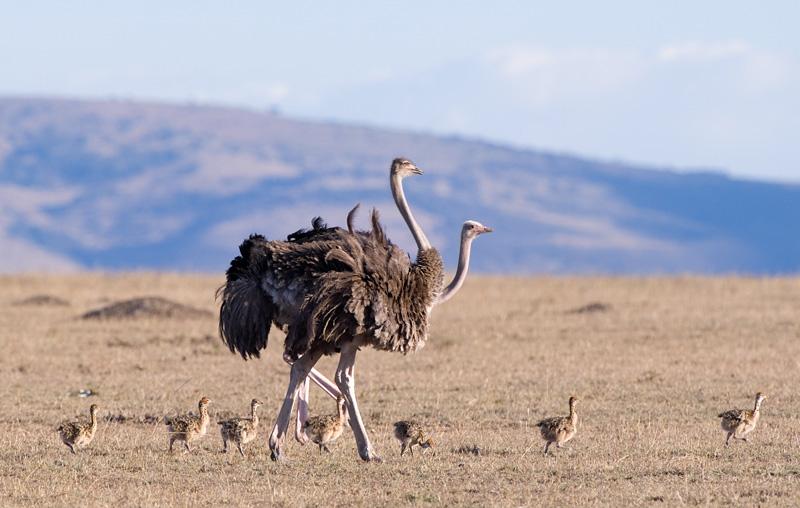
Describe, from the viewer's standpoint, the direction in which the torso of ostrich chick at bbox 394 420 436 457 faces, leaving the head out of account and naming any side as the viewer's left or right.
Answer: facing to the right of the viewer

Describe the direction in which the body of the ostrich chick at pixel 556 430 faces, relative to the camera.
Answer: to the viewer's right

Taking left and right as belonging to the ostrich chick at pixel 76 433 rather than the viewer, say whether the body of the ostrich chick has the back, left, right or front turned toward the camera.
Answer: right

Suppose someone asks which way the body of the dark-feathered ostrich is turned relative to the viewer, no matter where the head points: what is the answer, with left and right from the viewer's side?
facing to the right of the viewer

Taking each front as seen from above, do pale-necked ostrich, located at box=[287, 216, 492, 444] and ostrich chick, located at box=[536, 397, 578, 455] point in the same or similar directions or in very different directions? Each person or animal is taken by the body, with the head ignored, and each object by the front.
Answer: same or similar directions

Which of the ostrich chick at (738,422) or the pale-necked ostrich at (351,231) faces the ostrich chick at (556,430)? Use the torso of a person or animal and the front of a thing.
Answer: the pale-necked ostrich

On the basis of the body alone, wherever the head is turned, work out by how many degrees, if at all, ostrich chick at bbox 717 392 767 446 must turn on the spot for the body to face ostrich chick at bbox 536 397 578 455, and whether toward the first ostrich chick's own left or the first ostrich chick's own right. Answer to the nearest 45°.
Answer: approximately 180°

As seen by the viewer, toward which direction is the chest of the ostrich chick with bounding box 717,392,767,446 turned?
to the viewer's right

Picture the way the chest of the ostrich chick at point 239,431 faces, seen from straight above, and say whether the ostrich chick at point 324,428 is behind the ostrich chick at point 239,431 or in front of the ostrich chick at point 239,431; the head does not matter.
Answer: in front

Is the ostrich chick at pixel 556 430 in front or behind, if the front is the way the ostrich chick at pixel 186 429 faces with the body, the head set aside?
in front

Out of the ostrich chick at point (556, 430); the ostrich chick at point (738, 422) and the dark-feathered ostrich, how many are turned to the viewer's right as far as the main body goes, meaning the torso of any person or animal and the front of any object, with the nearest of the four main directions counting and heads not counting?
3

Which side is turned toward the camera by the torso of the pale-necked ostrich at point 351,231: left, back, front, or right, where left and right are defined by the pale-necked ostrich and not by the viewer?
right

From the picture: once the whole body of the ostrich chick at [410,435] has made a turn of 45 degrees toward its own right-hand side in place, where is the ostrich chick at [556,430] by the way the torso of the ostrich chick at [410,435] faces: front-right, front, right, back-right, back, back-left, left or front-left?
front-left

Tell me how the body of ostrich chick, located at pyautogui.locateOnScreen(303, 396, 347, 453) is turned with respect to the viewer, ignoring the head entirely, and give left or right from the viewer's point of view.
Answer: facing to the right of the viewer

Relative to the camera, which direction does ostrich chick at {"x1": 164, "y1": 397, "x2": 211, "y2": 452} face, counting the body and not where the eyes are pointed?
to the viewer's right

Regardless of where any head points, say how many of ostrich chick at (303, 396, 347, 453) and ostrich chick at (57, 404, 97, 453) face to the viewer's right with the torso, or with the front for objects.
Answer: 2
